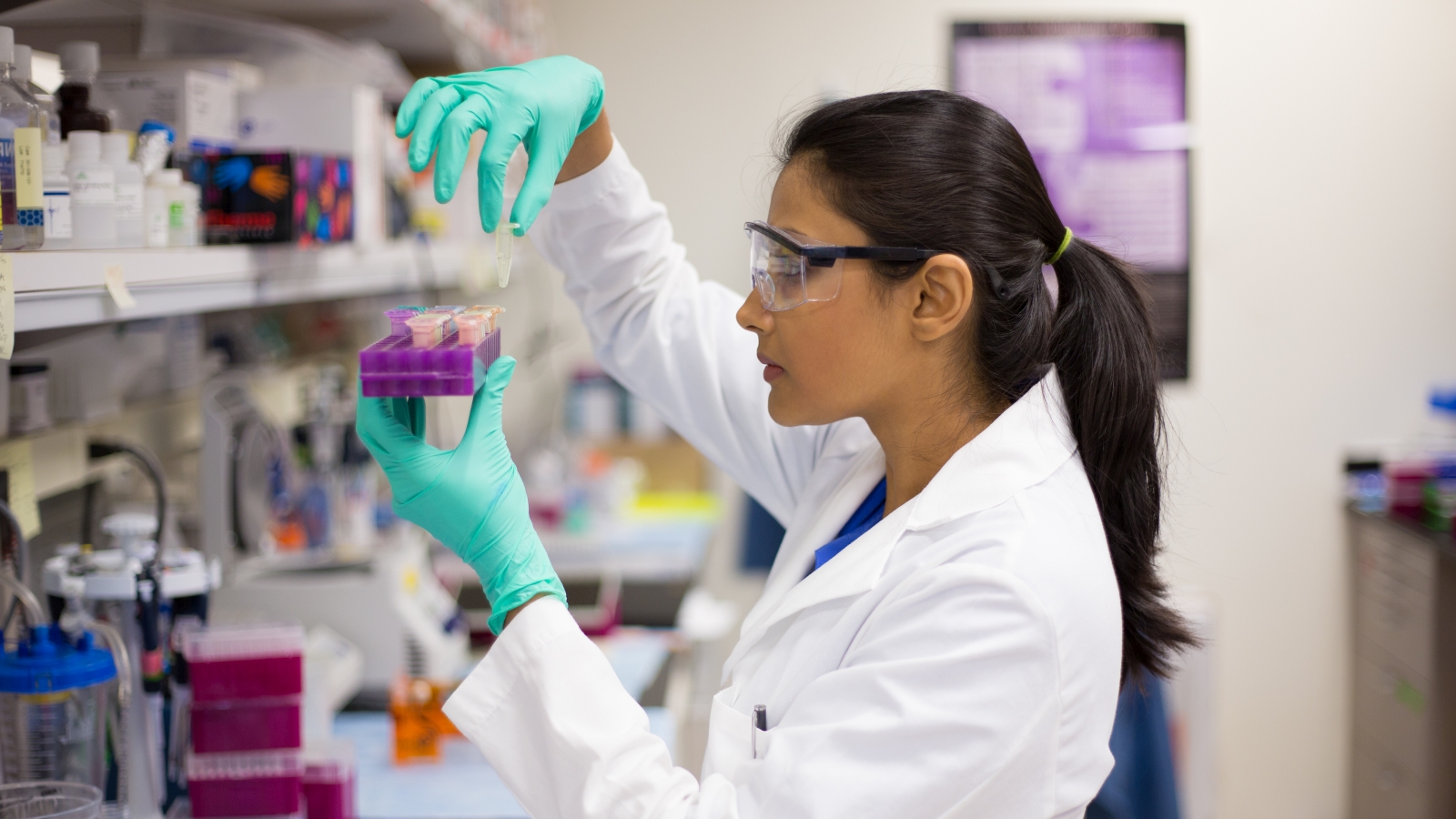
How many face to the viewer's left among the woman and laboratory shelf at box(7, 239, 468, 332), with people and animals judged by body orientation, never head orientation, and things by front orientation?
1

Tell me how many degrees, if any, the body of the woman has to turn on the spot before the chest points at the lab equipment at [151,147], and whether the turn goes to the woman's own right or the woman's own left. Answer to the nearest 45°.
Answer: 0° — they already face it

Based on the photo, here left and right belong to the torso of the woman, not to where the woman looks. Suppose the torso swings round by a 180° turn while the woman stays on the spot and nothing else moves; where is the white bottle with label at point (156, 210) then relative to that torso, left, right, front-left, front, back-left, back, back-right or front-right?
back

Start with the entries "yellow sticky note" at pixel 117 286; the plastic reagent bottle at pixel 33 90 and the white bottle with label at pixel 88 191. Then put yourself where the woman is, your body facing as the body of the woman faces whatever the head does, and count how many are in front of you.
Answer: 3

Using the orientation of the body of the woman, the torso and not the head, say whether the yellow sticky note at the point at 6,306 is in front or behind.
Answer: in front

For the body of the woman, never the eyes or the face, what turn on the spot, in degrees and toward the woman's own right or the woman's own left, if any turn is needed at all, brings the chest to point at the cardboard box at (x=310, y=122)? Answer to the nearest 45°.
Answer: approximately 45° to the woman's own right

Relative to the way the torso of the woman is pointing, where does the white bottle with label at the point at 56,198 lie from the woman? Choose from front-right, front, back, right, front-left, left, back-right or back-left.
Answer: front

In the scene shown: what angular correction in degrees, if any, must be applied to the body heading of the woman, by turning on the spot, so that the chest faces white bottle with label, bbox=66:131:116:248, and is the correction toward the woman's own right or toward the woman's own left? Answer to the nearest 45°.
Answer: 0° — they already face it

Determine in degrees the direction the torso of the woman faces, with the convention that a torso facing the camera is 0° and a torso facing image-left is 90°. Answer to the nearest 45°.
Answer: approximately 90°

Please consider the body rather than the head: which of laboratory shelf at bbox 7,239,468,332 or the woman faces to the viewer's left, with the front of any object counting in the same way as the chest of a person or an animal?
the woman

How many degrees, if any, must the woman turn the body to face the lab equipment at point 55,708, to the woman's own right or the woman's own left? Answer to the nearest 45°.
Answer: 0° — they already face it

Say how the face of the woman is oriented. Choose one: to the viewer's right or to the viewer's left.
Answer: to the viewer's left

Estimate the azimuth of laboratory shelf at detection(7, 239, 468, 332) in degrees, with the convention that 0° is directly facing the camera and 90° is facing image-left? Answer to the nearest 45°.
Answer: approximately 315°

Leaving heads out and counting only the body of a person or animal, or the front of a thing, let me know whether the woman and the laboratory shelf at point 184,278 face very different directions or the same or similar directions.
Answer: very different directions
